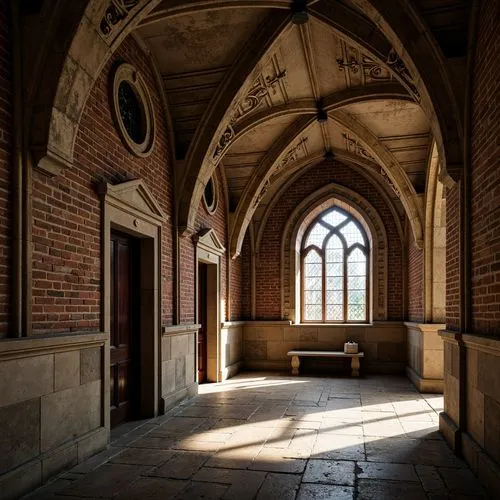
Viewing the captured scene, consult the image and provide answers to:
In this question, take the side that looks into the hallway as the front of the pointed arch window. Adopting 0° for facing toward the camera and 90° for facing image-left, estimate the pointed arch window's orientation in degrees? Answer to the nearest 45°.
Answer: approximately 0°

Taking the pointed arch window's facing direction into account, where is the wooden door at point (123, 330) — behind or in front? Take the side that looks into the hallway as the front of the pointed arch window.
in front

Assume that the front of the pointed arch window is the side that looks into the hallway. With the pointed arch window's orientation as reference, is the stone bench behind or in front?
in front

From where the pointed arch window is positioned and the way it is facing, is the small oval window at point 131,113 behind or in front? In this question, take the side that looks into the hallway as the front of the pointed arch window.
in front
